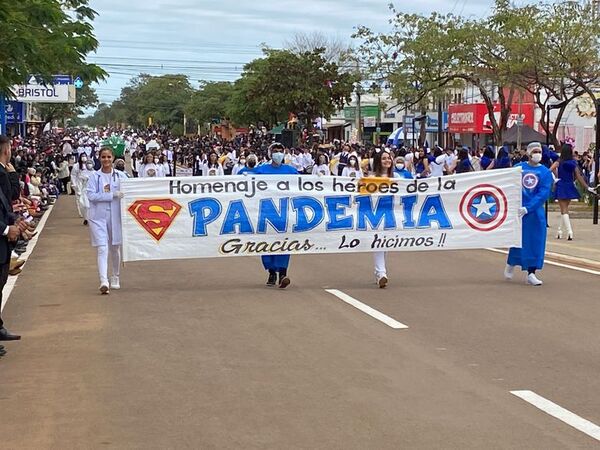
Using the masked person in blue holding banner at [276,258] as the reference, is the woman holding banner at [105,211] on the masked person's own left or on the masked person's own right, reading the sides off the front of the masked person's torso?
on the masked person's own right

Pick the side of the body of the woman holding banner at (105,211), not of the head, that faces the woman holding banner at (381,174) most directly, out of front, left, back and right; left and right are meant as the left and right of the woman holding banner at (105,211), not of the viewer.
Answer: left

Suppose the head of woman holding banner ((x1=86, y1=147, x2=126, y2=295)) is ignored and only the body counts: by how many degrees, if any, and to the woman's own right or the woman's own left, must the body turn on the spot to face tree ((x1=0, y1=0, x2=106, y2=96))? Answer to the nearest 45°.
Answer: approximately 180°

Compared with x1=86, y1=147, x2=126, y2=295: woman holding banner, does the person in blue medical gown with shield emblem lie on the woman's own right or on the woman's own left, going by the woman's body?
on the woman's own left

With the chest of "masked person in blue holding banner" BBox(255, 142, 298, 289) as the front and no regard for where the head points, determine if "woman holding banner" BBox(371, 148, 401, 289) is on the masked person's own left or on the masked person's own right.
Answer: on the masked person's own left

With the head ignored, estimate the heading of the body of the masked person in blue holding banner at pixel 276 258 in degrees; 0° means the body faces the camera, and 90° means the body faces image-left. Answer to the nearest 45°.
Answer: approximately 0°

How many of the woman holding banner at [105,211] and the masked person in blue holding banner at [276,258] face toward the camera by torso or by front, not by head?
2

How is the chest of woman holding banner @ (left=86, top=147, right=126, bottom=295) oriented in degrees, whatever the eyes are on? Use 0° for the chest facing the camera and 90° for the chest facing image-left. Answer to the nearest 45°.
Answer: approximately 0°

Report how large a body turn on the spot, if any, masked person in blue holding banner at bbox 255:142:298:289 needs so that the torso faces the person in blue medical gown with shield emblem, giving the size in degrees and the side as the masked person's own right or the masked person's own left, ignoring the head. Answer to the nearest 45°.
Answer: approximately 90° to the masked person's own left
